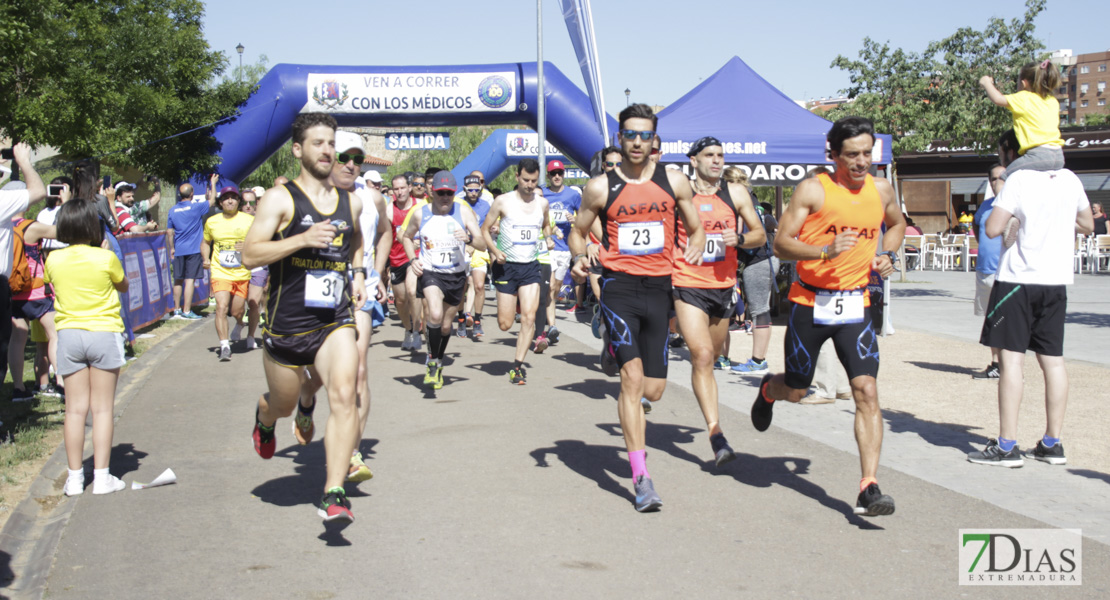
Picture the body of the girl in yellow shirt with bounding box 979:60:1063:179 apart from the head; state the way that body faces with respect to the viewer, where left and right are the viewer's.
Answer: facing away from the viewer and to the left of the viewer

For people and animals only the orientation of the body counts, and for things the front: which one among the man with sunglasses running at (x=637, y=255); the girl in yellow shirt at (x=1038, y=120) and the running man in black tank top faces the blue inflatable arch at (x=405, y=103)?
the girl in yellow shirt

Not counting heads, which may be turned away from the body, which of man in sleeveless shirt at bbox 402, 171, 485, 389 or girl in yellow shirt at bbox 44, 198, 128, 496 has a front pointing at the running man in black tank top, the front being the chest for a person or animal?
the man in sleeveless shirt

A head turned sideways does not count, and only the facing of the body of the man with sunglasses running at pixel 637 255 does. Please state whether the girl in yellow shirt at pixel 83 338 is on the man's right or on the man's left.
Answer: on the man's right

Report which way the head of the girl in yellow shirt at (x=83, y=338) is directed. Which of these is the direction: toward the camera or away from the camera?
away from the camera

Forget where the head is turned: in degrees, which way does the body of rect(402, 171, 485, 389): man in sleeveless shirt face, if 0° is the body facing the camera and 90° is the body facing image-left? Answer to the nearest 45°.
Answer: approximately 0°

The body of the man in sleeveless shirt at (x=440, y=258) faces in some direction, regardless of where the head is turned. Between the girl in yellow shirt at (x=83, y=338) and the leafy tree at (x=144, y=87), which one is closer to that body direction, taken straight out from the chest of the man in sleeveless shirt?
the girl in yellow shirt

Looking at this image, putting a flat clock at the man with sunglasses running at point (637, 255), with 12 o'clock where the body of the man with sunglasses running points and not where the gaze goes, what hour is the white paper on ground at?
The white paper on ground is roughly at 3 o'clock from the man with sunglasses running.

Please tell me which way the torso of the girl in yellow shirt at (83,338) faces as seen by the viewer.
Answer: away from the camera

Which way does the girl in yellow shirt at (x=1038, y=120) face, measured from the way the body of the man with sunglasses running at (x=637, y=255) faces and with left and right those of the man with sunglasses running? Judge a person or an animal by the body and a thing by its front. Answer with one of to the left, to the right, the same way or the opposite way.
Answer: the opposite way

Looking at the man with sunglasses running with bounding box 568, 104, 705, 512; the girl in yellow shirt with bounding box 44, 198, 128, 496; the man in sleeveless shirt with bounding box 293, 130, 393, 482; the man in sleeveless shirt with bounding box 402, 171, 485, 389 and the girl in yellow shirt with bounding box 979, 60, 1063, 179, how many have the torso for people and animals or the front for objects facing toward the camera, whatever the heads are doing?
3

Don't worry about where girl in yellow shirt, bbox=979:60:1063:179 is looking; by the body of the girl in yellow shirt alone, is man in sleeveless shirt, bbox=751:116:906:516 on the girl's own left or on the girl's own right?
on the girl's own left

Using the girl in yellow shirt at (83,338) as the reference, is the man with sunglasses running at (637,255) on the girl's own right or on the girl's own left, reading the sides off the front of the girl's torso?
on the girl's own right
